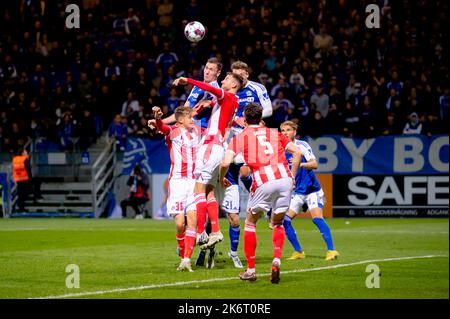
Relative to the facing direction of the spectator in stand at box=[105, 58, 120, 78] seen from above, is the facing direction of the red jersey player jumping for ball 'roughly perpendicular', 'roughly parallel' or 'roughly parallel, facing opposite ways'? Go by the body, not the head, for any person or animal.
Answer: roughly perpendicular

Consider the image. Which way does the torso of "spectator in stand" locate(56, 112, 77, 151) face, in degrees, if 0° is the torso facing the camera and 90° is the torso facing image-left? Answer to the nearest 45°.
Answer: approximately 0°

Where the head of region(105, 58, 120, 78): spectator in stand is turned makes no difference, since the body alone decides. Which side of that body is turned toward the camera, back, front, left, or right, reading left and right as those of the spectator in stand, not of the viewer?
front

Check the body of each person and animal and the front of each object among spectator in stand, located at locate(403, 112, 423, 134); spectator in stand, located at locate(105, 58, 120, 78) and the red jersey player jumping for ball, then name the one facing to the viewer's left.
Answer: the red jersey player jumping for ball

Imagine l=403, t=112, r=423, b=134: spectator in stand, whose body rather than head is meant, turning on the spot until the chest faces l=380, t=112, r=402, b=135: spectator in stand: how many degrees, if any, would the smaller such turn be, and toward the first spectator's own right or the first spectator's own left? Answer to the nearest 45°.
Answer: approximately 90° to the first spectator's own right

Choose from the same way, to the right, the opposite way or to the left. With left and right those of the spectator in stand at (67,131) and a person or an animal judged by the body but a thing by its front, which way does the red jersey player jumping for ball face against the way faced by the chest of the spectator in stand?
to the right

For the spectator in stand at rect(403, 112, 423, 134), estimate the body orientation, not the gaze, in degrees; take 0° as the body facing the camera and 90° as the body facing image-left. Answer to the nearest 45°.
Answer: approximately 0°

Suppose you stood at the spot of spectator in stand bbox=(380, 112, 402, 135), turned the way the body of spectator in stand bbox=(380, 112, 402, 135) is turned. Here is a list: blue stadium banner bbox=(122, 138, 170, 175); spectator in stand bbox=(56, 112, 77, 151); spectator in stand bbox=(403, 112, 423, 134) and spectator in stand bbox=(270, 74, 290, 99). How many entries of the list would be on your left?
1

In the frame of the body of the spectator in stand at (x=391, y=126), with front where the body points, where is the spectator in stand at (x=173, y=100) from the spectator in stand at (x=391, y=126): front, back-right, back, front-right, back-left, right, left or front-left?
right

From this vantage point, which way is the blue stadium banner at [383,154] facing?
toward the camera

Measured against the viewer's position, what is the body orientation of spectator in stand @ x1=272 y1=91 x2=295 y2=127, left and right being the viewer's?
facing the viewer

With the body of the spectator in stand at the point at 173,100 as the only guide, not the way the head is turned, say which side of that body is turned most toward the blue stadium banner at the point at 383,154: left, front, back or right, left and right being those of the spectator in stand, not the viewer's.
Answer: left
